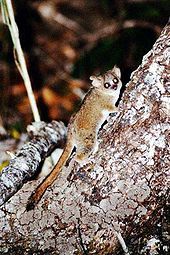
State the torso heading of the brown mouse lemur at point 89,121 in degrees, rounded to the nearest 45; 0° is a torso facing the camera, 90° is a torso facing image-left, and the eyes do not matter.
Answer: approximately 270°
